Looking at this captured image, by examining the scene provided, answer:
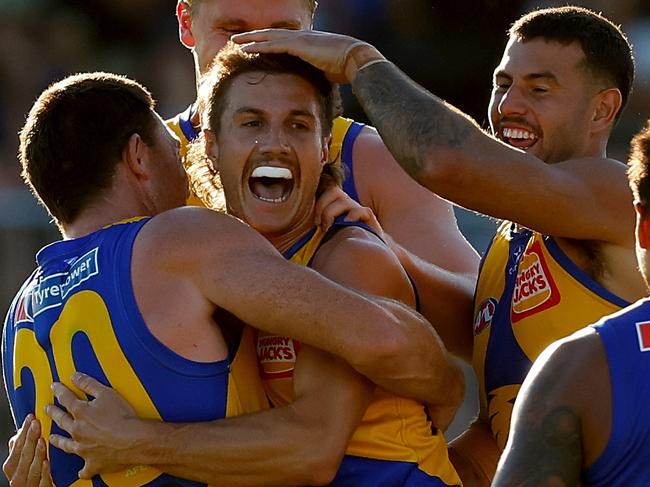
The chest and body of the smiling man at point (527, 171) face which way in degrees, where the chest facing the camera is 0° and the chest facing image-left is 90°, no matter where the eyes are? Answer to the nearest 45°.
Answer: approximately 45°

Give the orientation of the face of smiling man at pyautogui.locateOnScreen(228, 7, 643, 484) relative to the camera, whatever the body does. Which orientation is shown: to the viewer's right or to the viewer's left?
to the viewer's left

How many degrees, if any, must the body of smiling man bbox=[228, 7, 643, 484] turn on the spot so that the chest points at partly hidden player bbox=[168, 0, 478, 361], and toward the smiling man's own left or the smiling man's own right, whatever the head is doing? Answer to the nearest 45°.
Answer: approximately 90° to the smiling man's own right

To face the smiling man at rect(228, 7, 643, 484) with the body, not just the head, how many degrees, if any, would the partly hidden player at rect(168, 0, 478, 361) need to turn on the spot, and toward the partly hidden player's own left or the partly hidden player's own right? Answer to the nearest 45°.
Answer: approximately 45° to the partly hidden player's own left

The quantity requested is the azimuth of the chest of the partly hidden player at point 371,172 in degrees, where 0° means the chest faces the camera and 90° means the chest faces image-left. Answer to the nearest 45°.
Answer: approximately 0°

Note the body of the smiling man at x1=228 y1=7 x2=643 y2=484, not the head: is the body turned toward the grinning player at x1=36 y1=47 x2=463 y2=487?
yes

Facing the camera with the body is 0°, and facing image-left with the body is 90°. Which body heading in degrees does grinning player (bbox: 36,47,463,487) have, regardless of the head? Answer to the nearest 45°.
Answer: approximately 45°

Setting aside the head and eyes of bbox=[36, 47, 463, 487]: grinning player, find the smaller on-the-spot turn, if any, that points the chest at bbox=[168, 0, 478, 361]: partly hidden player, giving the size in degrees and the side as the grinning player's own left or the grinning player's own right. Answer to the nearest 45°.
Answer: approximately 135° to the grinning player's own right
